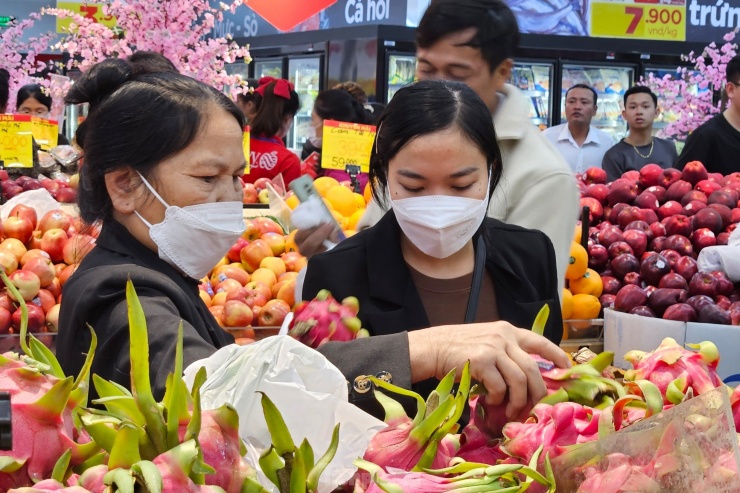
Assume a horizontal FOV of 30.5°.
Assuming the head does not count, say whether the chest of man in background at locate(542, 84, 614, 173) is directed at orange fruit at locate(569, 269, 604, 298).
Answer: yes

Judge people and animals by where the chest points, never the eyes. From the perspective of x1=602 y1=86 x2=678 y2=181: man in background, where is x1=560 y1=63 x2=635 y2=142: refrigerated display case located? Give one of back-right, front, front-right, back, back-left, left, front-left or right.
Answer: back

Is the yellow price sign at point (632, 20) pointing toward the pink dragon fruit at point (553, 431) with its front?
yes

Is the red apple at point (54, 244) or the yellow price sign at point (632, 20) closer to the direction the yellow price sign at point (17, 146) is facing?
the red apple
